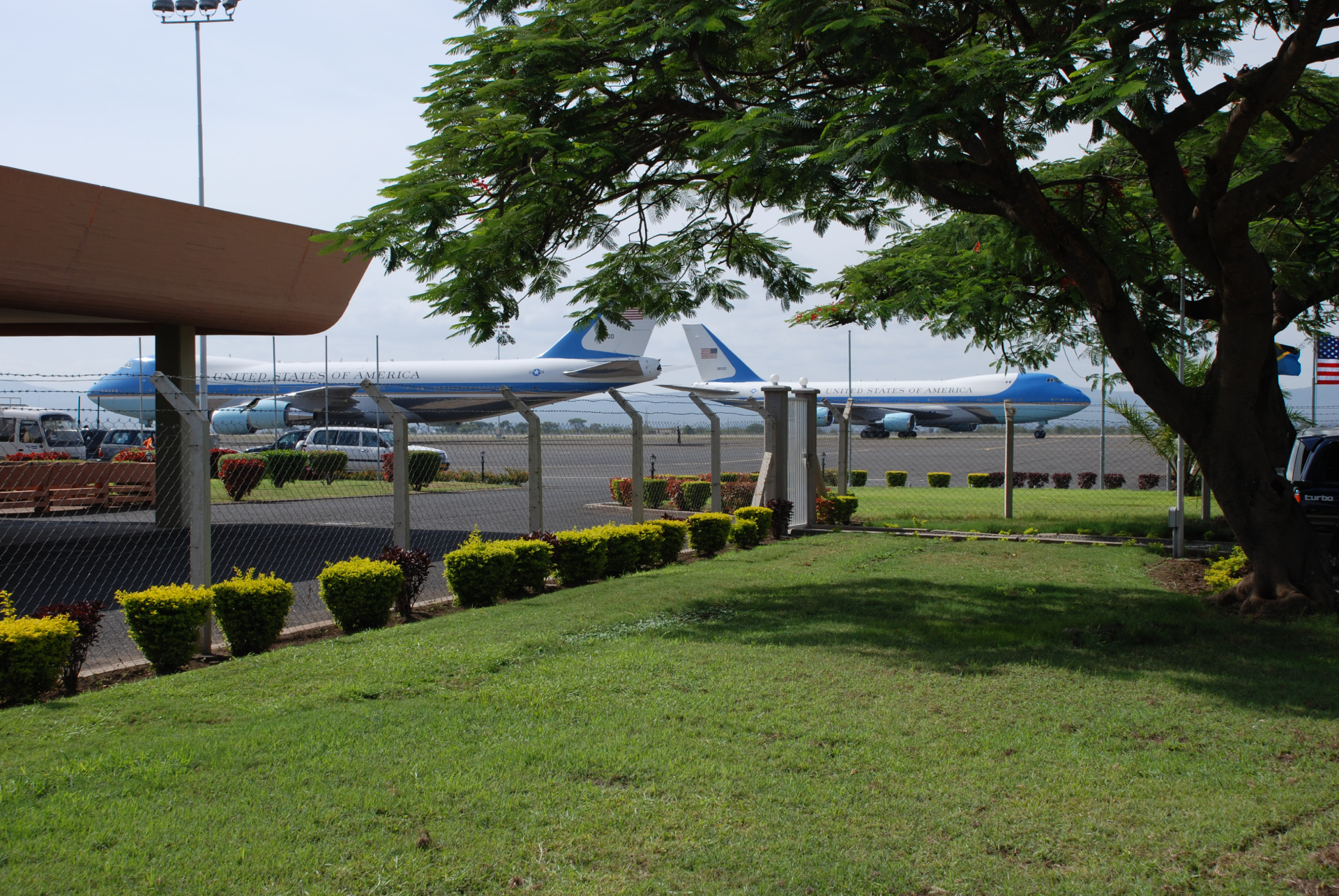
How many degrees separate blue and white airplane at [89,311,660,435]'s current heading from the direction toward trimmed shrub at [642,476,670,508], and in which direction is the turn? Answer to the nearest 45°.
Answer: approximately 90° to its left

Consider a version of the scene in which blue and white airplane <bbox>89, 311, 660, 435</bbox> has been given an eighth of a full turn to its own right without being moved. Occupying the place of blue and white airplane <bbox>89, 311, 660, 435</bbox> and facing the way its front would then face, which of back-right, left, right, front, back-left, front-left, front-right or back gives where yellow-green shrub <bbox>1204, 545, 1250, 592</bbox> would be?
back-left

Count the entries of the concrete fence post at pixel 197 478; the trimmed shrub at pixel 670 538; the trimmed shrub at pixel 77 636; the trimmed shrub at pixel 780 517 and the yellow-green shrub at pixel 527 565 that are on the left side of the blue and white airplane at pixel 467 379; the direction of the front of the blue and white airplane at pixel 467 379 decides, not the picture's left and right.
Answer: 5

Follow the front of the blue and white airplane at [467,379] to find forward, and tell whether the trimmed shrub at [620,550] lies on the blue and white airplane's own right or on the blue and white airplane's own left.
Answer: on the blue and white airplane's own left

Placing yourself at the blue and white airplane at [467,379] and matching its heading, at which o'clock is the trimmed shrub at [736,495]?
The trimmed shrub is roughly at 9 o'clock from the blue and white airplane.

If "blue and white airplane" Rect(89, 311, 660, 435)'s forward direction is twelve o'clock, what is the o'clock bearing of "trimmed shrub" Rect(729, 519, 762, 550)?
The trimmed shrub is roughly at 9 o'clock from the blue and white airplane.

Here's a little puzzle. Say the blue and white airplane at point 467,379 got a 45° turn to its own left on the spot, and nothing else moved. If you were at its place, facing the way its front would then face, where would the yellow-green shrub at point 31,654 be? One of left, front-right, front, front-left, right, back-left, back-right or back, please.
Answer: front-left

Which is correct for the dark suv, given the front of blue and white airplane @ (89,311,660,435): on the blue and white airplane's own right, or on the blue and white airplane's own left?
on the blue and white airplane's own left

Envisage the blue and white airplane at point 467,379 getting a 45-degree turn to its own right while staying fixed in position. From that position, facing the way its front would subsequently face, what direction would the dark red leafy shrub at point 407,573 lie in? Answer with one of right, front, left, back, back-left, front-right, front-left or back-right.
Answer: back-left

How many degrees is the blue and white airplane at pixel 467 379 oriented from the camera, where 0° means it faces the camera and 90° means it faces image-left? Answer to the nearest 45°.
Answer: approximately 90°

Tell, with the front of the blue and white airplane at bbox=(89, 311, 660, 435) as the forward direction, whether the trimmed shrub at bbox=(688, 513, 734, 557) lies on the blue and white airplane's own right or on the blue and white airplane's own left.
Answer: on the blue and white airplane's own left

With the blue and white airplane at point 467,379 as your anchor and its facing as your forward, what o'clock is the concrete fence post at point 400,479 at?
The concrete fence post is roughly at 9 o'clock from the blue and white airplane.

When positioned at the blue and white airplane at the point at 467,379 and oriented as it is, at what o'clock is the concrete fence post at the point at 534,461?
The concrete fence post is roughly at 9 o'clock from the blue and white airplane.

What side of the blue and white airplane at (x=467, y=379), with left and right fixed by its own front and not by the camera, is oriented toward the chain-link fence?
left

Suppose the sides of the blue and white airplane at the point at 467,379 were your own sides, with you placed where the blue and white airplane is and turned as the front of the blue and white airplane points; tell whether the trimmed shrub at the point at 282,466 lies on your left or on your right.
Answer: on your left

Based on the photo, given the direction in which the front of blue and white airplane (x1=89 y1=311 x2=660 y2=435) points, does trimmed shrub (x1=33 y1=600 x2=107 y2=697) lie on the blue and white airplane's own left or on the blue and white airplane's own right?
on the blue and white airplane's own left
